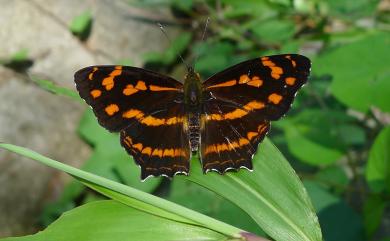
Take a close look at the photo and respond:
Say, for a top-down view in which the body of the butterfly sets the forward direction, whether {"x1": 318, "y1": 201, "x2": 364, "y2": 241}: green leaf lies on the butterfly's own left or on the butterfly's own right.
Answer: on the butterfly's own right

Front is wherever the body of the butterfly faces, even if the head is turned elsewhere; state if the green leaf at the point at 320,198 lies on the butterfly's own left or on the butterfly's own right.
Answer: on the butterfly's own right

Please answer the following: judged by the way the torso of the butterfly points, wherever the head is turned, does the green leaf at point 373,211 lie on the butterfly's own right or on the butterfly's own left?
on the butterfly's own right

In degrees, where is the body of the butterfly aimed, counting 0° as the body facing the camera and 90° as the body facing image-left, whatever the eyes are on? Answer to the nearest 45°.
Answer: approximately 180°

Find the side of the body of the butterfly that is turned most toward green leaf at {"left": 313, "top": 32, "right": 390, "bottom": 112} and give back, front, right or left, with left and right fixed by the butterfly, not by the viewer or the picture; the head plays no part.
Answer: right
